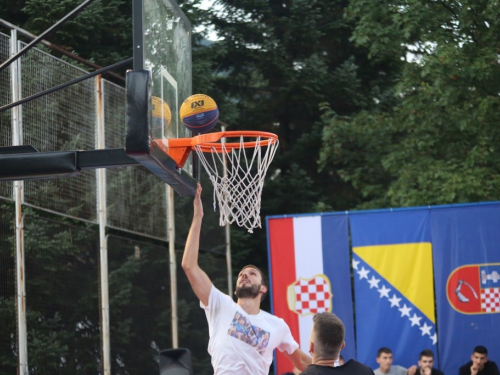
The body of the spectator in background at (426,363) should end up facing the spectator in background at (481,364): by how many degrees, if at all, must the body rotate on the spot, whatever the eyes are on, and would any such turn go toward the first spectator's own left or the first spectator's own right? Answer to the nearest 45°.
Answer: approximately 90° to the first spectator's own left

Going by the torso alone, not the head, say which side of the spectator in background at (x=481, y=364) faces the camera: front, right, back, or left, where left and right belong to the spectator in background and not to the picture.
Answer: front

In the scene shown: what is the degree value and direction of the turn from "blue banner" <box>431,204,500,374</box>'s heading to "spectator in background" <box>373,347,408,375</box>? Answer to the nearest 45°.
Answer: approximately 45° to its right

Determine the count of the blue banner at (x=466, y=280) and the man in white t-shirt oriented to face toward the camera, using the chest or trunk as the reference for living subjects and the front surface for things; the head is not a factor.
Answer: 2

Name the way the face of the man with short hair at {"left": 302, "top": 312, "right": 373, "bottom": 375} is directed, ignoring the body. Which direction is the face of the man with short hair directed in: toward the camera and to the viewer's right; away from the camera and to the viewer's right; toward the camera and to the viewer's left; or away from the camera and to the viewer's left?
away from the camera and to the viewer's left

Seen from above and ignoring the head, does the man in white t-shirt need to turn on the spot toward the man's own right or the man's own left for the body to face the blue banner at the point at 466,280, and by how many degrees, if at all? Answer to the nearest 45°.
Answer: approximately 135° to the man's own left

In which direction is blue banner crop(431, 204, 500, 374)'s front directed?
toward the camera

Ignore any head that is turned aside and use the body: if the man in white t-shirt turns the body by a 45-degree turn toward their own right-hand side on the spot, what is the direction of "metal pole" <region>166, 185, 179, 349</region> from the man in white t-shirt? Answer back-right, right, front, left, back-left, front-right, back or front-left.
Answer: back-right

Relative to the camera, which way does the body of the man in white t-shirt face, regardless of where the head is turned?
toward the camera
